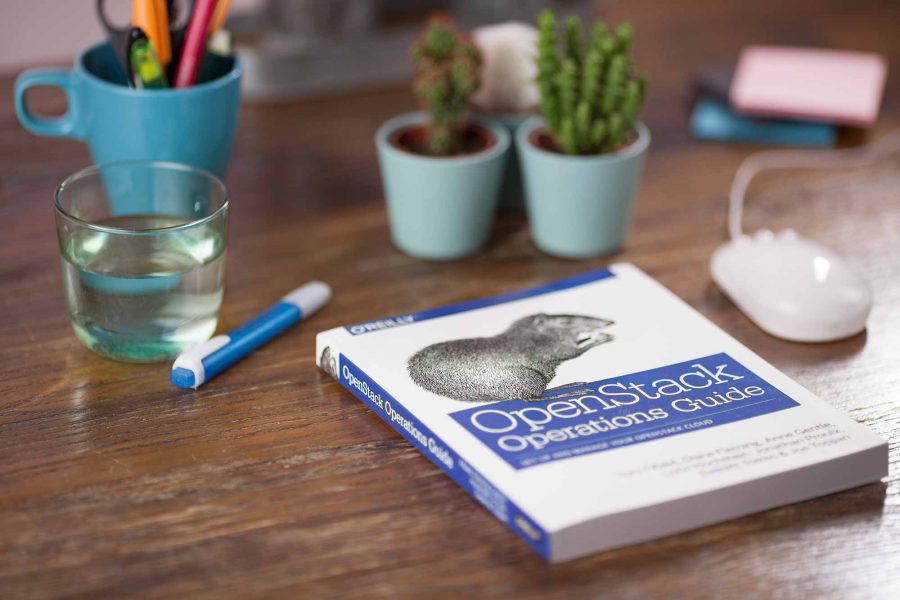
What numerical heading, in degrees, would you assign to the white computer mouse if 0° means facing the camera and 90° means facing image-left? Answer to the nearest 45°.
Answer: approximately 135°
